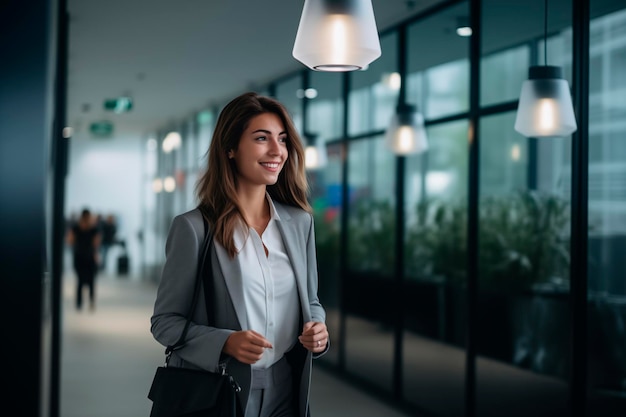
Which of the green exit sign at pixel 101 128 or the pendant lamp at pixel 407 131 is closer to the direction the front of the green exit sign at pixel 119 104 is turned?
the pendant lamp

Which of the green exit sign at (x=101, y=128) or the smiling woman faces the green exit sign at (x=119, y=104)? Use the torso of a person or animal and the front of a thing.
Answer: the green exit sign at (x=101, y=128)

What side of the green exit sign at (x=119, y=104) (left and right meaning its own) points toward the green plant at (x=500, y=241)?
front

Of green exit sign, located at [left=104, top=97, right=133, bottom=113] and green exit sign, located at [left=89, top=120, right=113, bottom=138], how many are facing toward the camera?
2

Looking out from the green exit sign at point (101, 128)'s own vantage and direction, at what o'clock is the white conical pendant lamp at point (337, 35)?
The white conical pendant lamp is roughly at 12 o'clock from the green exit sign.

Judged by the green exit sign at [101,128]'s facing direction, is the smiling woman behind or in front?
in front

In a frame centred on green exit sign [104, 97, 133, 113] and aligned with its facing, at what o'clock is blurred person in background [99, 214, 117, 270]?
The blurred person in background is roughly at 6 o'clock from the green exit sign.

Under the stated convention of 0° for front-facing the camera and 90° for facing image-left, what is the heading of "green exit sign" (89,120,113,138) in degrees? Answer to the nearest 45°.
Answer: approximately 0°

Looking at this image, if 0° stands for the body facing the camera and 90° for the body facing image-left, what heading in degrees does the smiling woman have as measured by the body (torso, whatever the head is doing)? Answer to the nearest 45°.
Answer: approximately 315°

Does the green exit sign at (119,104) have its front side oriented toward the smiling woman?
yes

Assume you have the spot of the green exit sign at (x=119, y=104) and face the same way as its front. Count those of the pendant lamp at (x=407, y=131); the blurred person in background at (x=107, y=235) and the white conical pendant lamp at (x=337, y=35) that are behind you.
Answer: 1

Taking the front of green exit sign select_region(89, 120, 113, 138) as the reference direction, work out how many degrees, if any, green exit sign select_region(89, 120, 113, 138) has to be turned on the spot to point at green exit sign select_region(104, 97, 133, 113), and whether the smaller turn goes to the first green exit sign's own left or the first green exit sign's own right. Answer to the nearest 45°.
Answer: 0° — it already faces it

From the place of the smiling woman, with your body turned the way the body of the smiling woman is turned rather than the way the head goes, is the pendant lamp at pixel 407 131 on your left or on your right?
on your left
